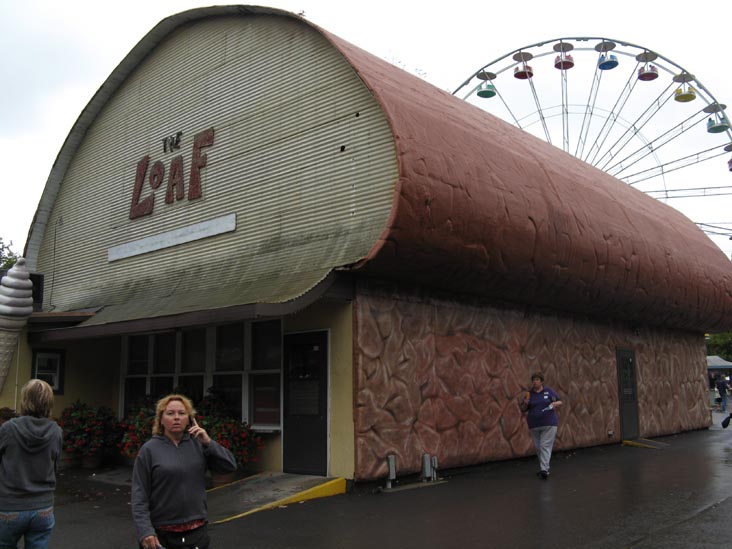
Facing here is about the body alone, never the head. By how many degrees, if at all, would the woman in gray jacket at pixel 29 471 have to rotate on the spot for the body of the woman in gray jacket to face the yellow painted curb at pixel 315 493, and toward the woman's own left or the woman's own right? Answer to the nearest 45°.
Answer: approximately 45° to the woman's own right

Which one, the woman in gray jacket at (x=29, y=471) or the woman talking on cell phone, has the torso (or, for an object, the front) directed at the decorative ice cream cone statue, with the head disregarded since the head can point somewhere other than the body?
the woman in gray jacket

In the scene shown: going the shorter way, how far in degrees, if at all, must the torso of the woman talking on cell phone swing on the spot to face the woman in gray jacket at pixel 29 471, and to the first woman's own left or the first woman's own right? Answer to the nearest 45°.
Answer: approximately 135° to the first woman's own right

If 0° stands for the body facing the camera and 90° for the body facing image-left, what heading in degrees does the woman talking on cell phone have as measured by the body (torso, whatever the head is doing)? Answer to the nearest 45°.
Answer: approximately 0°

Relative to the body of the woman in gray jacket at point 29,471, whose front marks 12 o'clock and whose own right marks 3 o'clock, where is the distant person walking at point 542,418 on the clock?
The distant person walking is roughly at 2 o'clock from the woman in gray jacket.

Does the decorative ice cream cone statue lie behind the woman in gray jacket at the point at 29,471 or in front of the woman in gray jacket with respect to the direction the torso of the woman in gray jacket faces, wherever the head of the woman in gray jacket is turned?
in front

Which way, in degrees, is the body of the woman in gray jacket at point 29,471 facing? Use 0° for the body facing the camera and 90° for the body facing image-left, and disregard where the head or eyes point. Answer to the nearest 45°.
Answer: approximately 180°

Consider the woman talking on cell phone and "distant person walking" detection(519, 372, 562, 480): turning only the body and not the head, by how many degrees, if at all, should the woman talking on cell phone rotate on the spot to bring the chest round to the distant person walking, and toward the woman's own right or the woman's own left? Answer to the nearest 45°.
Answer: approximately 135° to the woman's own left

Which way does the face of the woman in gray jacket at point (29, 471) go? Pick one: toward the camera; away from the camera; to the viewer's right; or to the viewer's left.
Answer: away from the camera
